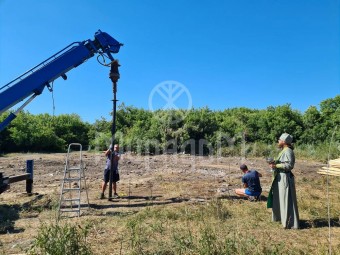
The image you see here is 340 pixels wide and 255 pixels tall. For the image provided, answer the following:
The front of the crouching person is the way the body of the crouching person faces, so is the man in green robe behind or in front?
behind

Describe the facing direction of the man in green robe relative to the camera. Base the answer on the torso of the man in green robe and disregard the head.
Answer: to the viewer's left

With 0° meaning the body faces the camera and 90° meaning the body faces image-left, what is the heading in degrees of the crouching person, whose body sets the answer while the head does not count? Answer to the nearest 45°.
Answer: approximately 135°
